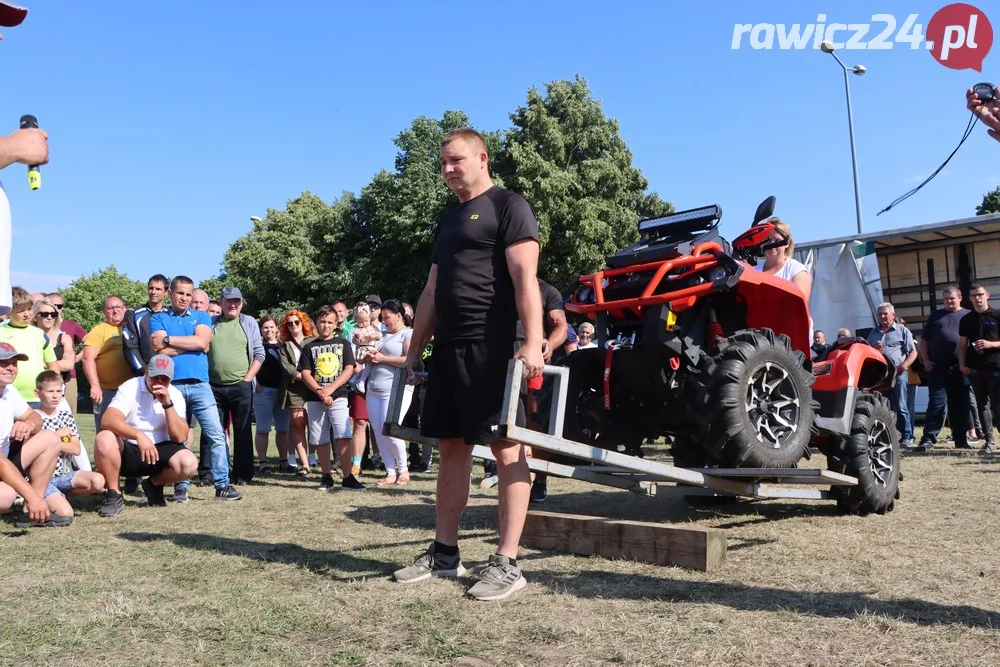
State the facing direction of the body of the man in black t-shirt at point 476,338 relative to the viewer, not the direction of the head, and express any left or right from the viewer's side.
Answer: facing the viewer and to the left of the viewer

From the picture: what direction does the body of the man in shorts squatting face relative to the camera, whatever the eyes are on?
toward the camera

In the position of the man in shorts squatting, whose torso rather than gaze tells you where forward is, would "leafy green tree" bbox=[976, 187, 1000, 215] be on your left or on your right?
on your left

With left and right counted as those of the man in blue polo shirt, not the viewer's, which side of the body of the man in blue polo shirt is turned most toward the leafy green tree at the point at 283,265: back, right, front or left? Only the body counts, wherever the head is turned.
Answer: back

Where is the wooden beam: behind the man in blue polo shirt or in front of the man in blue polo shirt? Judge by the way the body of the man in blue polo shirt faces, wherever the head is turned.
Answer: in front

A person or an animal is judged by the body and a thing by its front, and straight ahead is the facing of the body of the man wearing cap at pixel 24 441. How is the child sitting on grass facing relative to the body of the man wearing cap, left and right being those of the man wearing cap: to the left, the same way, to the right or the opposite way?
the same way

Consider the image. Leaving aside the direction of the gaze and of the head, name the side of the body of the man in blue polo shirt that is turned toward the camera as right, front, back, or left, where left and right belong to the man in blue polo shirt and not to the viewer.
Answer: front

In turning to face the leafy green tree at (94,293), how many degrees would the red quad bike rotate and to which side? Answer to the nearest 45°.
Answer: approximately 90° to its right

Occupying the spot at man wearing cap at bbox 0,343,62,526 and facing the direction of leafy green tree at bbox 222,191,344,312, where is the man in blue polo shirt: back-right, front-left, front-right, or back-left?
front-right

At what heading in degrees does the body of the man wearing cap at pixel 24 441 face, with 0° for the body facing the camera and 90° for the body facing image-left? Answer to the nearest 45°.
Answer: approximately 315°

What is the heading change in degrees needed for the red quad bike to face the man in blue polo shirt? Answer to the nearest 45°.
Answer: approximately 45° to its right

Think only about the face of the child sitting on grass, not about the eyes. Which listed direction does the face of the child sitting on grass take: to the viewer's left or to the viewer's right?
to the viewer's right

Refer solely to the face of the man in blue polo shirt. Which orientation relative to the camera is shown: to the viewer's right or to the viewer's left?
to the viewer's right

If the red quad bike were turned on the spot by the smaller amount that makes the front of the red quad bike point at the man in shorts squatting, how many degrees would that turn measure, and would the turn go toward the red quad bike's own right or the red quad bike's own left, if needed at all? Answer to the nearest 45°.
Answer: approximately 45° to the red quad bike's own right

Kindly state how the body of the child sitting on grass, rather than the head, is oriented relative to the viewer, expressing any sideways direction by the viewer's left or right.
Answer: facing the viewer and to the right of the viewer
